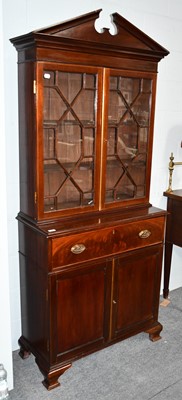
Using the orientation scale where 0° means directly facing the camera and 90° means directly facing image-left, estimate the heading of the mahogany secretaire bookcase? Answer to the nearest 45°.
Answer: approximately 315°

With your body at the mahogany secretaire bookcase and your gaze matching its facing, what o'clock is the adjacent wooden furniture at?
The adjacent wooden furniture is roughly at 9 o'clock from the mahogany secretaire bookcase.
